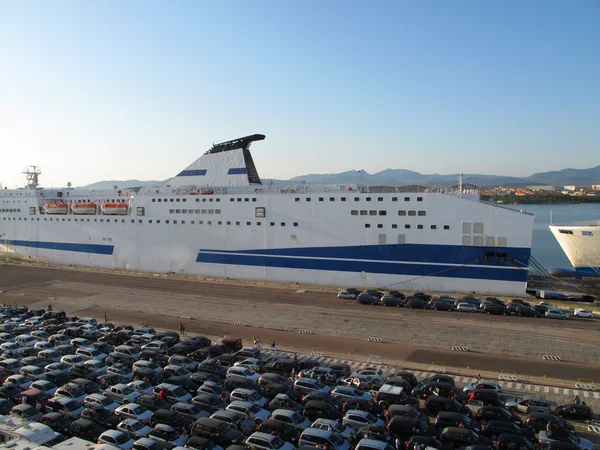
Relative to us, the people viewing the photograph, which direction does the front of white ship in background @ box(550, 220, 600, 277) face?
facing to the left of the viewer

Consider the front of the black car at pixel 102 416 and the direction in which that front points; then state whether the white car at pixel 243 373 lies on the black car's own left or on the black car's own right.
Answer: on the black car's own left
